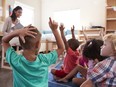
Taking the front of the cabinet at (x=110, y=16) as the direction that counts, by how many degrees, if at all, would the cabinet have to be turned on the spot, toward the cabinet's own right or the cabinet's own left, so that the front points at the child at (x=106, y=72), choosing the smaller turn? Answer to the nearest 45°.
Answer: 0° — it already faces them

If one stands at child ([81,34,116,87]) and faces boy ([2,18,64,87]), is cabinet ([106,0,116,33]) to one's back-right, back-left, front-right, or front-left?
back-right

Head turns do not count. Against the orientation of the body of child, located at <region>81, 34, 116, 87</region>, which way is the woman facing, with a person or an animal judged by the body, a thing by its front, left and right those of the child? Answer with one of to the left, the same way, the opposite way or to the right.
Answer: the opposite way

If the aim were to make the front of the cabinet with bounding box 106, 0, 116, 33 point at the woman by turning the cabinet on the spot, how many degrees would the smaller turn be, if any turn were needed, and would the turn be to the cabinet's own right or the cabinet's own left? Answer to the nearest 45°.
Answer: approximately 45° to the cabinet's own right

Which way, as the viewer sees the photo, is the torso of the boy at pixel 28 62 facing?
away from the camera

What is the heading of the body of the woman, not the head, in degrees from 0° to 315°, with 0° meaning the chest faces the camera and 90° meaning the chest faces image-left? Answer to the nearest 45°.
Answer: approximately 315°

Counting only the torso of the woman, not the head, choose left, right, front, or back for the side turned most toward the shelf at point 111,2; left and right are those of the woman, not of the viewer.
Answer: left
